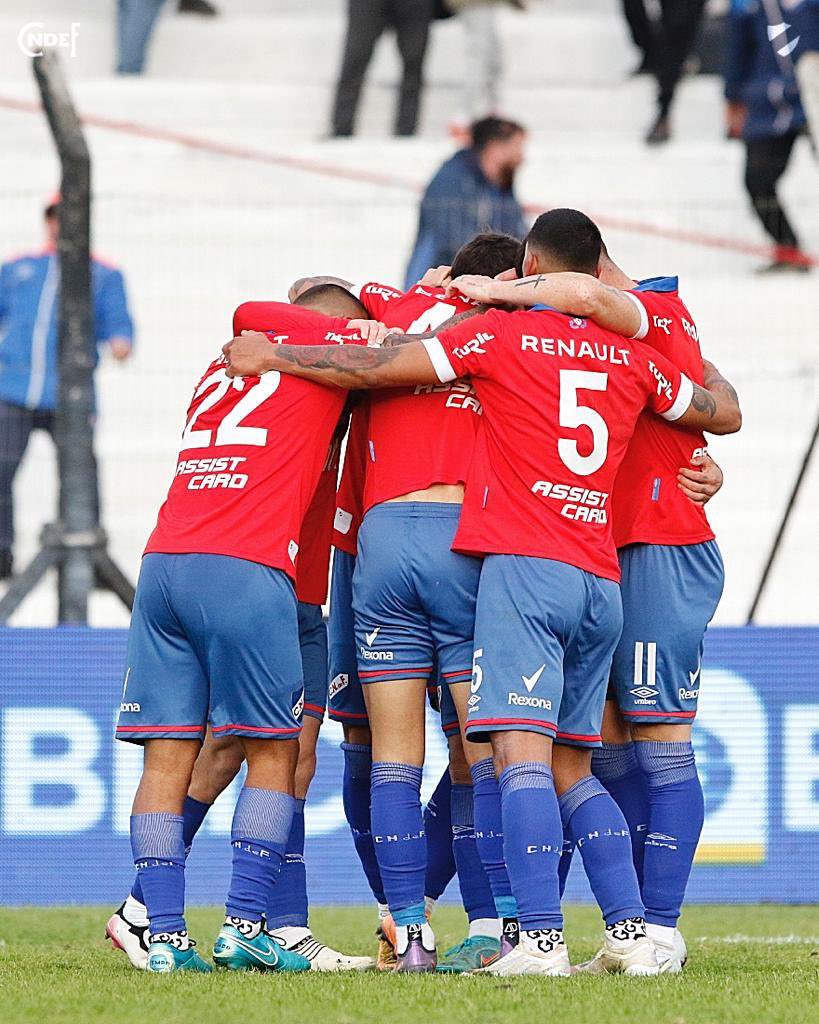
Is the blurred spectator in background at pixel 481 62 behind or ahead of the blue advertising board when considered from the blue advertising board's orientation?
behind

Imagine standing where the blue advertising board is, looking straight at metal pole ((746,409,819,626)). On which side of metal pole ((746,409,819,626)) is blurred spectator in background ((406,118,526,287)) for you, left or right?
left

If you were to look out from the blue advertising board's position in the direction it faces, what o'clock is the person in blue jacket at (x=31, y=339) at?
The person in blue jacket is roughly at 5 o'clock from the blue advertising board.

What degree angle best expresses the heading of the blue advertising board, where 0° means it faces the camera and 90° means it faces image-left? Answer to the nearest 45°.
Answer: approximately 0°

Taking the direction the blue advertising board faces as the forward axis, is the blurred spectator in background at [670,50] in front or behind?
behind

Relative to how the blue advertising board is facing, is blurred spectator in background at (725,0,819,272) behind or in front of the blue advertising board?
behind

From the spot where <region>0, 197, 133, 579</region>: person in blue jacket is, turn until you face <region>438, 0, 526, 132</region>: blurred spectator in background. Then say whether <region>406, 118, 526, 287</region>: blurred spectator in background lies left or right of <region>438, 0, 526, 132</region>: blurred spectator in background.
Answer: right

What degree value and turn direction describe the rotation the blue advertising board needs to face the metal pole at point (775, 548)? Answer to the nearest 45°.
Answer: approximately 135° to its left

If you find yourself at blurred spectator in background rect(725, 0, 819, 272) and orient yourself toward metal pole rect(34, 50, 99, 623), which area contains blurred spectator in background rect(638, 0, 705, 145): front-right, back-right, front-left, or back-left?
back-right
